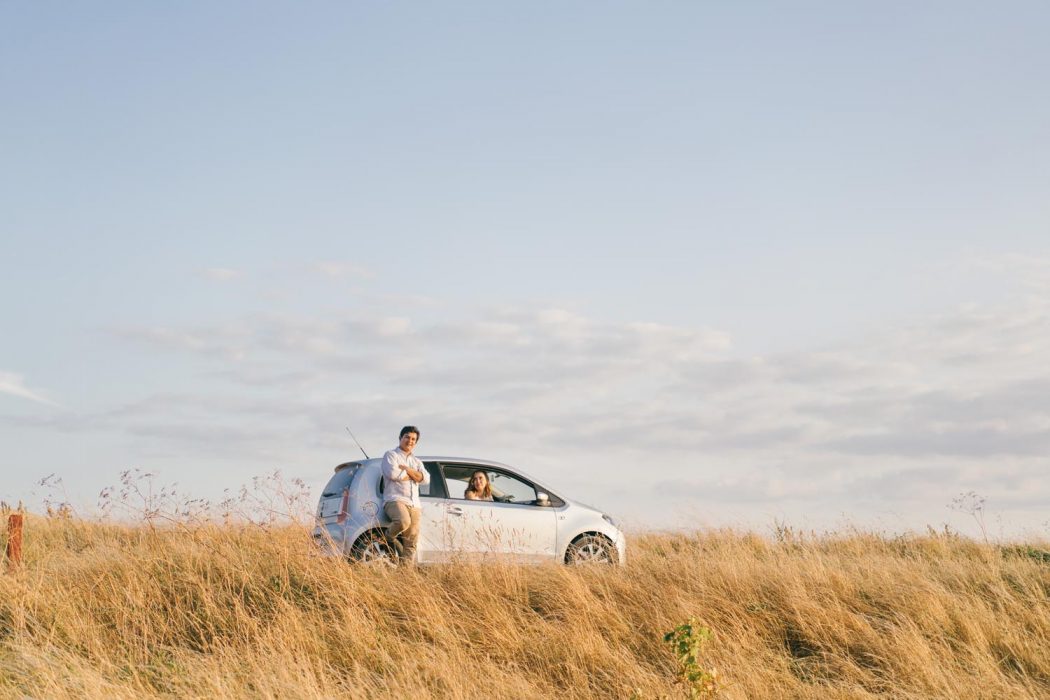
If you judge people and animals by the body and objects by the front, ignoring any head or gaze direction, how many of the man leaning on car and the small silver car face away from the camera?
0

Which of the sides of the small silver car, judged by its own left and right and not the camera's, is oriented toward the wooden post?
back

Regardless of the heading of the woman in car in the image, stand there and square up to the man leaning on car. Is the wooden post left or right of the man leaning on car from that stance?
right

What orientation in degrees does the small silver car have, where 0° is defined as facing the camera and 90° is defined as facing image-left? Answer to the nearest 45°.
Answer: approximately 270°

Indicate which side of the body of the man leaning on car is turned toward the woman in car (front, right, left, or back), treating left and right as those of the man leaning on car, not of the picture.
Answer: left
